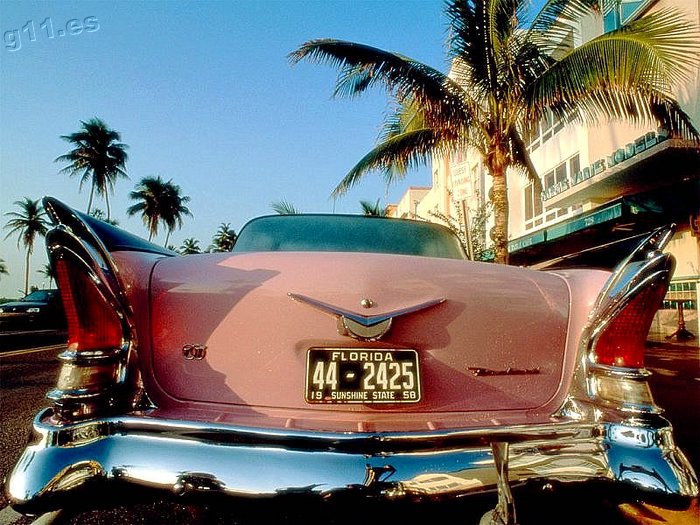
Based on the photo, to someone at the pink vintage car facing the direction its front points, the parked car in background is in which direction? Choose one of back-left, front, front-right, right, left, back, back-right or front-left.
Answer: front-left

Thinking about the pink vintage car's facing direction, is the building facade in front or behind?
in front

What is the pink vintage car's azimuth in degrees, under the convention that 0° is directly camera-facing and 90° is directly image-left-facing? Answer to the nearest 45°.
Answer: approximately 180°

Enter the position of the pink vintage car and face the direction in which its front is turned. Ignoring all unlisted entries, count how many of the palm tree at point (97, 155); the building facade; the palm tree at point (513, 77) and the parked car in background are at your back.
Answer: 0

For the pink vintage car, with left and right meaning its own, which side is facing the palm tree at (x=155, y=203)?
front

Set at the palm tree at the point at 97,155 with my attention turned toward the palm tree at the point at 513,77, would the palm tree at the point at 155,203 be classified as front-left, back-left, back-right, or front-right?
back-left

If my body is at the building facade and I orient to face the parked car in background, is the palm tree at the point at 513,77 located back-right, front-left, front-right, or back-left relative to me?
front-left

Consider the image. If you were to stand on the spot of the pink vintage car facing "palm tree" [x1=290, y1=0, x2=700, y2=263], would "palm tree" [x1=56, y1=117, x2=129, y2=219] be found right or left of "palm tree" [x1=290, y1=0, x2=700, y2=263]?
left

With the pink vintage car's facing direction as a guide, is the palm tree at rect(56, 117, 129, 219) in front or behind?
in front

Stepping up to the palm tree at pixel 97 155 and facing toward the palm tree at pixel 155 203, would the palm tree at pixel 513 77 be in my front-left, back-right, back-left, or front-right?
back-right

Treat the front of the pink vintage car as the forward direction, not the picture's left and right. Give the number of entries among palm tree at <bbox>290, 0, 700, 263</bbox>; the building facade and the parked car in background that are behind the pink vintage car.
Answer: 0
